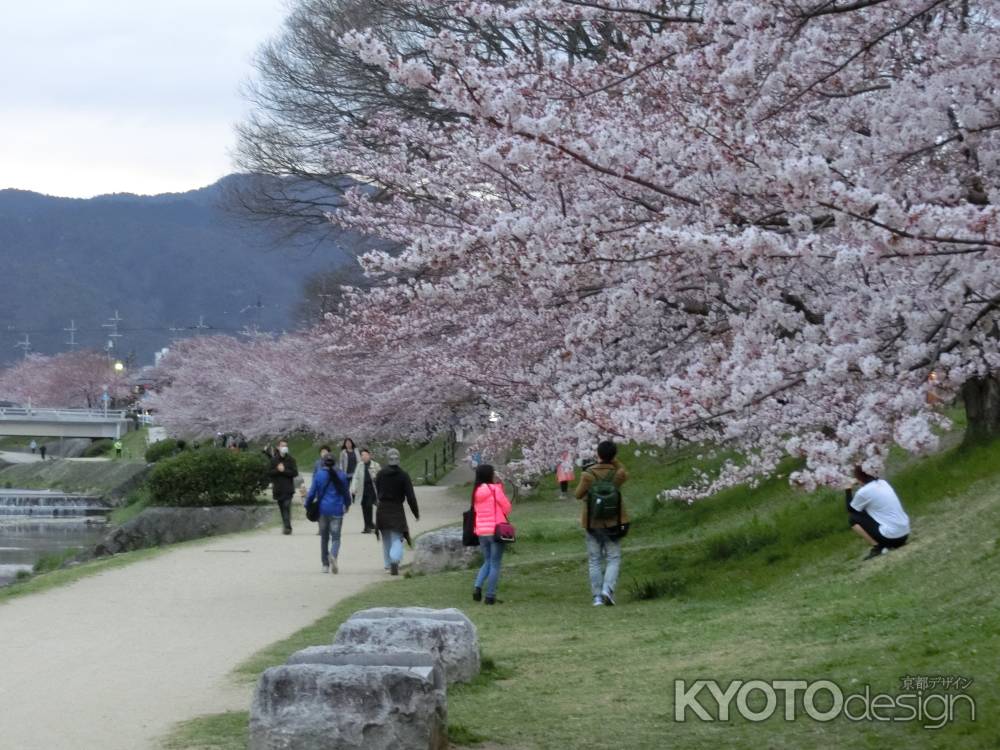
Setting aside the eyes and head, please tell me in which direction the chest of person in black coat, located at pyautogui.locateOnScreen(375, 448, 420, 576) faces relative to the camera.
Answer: away from the camera

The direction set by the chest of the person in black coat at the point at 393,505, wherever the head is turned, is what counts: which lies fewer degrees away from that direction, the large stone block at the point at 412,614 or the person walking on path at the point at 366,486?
the person walking on path

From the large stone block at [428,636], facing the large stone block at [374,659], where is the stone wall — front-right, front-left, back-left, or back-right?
back-right

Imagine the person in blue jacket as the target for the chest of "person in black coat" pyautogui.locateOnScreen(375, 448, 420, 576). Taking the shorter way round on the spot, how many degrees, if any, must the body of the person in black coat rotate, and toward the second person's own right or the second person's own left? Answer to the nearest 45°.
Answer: approximately 45° to the second person's own left

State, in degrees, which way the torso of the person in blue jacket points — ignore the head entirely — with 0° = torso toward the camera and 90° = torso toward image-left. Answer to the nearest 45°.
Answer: approximately 180°

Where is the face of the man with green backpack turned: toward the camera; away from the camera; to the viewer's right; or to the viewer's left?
away from the camera

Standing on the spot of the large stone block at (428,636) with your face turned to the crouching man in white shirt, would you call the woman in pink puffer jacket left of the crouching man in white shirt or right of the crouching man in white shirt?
left

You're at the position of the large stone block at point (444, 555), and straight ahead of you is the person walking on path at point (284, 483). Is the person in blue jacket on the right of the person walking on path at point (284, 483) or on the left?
left

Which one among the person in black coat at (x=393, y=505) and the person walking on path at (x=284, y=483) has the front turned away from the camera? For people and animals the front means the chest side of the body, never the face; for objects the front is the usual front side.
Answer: the person in black coat

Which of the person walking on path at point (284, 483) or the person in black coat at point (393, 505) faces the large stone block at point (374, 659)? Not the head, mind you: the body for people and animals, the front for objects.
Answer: the person walking on path

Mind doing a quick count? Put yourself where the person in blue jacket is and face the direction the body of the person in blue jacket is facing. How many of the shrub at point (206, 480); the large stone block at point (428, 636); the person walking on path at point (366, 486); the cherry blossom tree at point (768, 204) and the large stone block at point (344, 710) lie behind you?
2

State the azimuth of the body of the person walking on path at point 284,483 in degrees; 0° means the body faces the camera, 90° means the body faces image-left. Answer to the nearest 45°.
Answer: approximately 0°

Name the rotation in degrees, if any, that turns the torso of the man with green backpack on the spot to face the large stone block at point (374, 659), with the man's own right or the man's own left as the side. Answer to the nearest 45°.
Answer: approximately 180°

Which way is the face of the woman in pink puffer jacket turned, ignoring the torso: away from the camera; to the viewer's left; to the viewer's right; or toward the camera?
away from the camera

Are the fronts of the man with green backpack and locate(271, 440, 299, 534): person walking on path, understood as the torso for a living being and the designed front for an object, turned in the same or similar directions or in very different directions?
very different directions

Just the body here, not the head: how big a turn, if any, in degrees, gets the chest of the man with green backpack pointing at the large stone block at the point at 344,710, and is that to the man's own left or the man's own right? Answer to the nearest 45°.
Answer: approximately 180°
